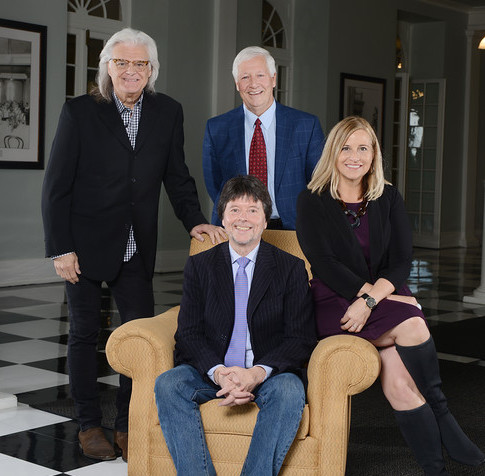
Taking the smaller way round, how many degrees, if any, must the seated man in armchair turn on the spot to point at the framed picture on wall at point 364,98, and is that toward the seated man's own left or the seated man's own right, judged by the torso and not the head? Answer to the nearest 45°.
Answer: approximately 180°

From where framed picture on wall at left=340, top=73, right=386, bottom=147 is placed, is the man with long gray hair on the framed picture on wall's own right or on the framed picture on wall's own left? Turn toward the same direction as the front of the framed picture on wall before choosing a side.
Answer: on the framed picture on wall's own right

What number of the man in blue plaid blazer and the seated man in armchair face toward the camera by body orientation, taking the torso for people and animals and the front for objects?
2

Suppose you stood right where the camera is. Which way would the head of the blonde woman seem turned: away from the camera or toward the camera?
toward the camera

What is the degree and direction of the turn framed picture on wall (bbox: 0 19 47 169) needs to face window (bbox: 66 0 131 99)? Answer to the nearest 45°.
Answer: approximately 90° to its left

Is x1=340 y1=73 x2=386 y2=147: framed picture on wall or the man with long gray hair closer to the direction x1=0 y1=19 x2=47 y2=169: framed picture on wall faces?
the man with long gray hair

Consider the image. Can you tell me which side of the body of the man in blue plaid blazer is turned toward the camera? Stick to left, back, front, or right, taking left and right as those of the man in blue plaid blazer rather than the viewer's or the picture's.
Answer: front

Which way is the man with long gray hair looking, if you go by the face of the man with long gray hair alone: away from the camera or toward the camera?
toward the camera

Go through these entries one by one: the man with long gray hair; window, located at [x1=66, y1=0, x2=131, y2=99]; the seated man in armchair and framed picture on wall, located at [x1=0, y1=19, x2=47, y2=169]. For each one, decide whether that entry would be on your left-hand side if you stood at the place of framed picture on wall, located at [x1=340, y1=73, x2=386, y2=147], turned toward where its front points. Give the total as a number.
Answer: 0

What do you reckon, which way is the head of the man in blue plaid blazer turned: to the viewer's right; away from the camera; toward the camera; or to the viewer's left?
toward the camera

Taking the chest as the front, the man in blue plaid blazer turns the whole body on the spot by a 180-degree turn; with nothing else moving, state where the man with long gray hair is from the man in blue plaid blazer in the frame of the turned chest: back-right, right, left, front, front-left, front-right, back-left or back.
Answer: back-left

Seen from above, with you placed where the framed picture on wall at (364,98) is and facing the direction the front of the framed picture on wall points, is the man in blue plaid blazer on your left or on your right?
on your right

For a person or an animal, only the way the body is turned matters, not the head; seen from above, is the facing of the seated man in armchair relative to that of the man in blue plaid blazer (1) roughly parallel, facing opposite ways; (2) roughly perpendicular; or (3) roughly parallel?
roughly parallel

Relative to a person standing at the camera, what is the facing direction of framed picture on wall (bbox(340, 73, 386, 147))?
facing the viewer and to the right of the viewer

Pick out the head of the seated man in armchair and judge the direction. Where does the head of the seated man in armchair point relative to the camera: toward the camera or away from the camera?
toward the camera

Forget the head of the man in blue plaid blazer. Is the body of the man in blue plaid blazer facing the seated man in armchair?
yes
